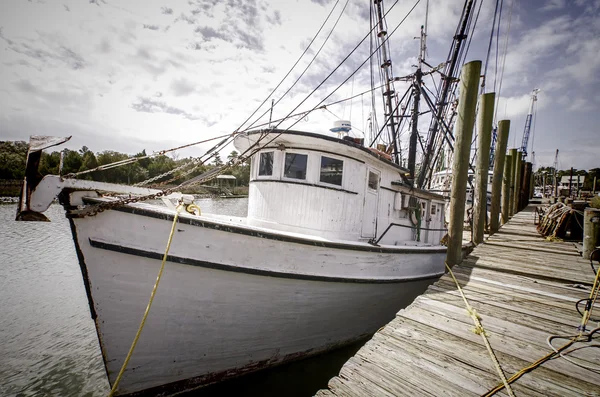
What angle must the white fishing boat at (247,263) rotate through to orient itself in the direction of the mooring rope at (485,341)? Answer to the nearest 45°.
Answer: approximately 90° to its left

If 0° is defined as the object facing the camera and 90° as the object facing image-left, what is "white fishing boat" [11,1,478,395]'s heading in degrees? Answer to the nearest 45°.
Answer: approximately 45°

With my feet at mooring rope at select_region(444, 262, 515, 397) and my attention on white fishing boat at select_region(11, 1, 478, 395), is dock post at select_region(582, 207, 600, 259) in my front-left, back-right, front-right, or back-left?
front-right

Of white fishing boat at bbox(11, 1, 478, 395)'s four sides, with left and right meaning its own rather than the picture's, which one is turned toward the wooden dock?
left
